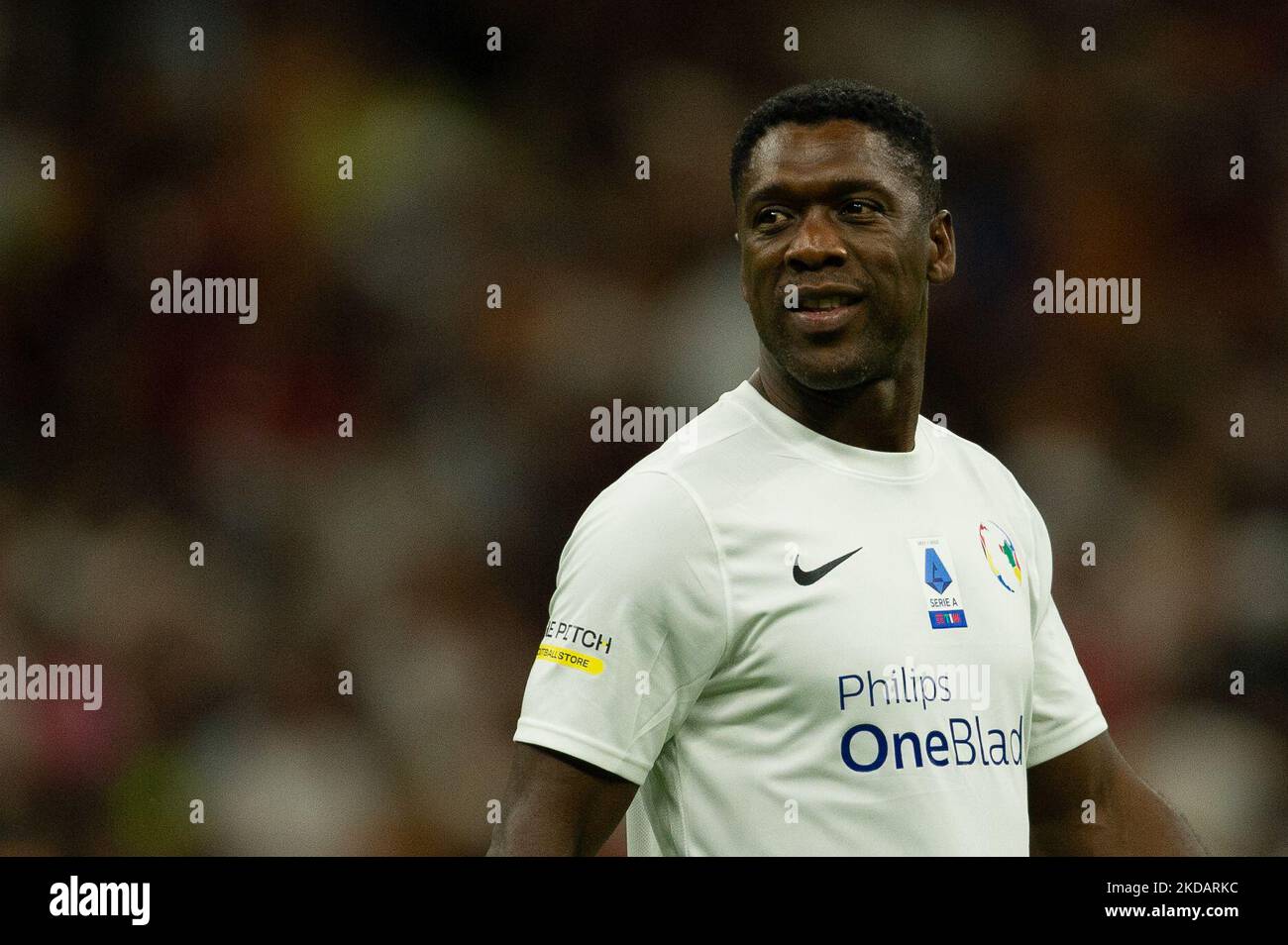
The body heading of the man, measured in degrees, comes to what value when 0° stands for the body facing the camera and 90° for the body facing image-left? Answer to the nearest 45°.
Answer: approximately 315°
